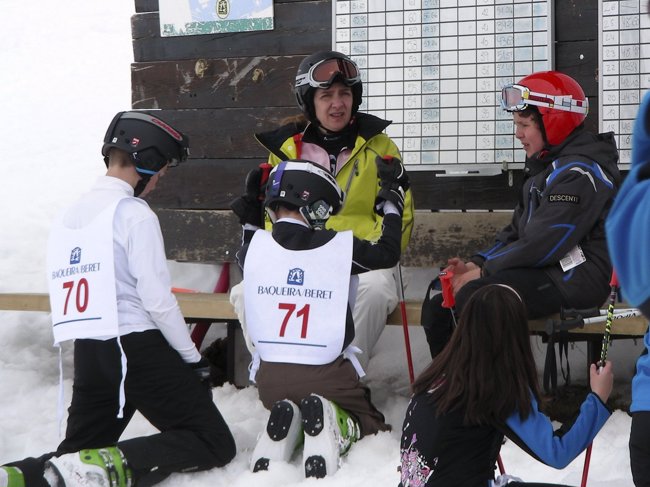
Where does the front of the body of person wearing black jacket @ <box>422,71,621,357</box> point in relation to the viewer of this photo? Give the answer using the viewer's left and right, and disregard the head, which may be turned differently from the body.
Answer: facing to the left of the viewer

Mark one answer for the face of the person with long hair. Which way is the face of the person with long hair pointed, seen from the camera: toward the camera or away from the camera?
away from the camera

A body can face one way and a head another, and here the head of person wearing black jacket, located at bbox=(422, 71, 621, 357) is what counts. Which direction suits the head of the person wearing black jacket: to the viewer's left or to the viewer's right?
to the viewer's left

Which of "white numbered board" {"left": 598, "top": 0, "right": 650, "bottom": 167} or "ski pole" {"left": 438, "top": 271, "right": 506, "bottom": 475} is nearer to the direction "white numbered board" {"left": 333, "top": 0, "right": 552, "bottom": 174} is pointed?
the ski pole

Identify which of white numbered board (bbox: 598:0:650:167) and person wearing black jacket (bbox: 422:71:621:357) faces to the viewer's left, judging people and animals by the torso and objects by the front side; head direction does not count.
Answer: the person wearing black jacket

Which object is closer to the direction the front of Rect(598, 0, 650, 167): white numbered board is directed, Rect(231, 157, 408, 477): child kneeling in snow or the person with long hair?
the person with long hair

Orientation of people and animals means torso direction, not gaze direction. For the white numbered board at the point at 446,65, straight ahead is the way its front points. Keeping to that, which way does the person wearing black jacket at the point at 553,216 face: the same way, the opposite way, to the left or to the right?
to the right
